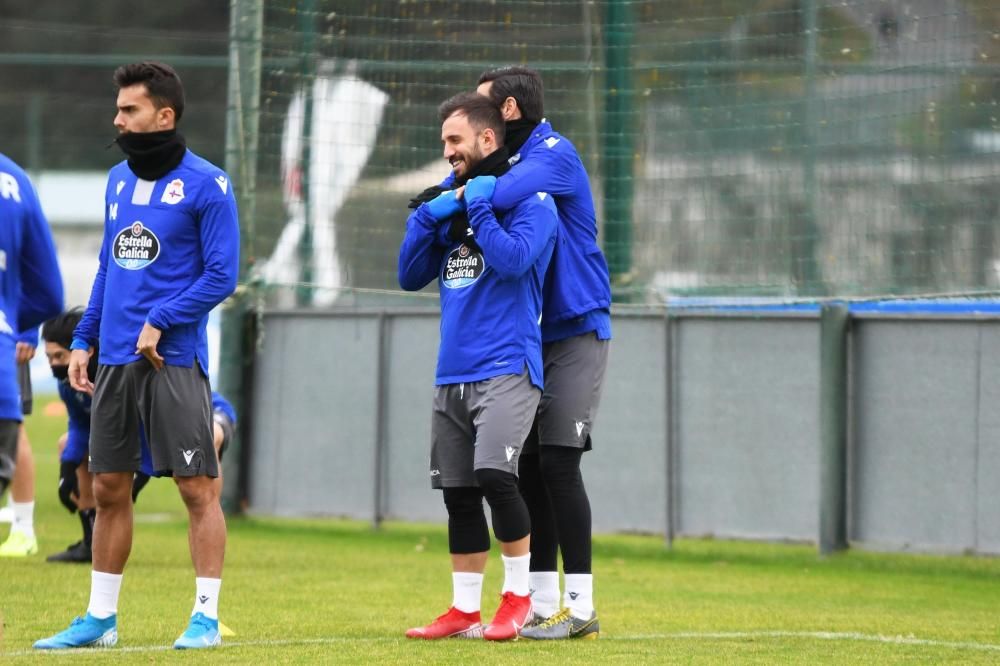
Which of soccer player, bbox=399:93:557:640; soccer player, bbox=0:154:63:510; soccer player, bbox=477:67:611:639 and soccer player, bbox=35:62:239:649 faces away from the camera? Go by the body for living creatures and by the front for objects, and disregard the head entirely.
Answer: soccer player, bbox=0:154:63:510

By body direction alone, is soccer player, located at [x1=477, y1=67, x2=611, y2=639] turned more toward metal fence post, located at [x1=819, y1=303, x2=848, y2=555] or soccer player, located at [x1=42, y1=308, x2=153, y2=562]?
the soccer player

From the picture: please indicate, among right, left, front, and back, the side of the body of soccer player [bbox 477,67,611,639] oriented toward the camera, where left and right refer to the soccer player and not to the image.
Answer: left

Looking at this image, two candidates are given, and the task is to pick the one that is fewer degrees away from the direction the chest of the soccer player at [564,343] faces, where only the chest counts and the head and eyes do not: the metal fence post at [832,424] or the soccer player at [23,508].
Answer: the soccer player

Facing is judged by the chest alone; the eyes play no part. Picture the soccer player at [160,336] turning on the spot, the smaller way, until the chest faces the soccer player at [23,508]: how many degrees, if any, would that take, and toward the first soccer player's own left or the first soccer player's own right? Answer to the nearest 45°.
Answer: approximately 135° to the first soccer player's own right

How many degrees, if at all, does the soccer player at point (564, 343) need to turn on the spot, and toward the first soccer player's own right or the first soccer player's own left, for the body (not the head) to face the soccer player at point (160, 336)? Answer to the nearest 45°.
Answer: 0° — they already face them

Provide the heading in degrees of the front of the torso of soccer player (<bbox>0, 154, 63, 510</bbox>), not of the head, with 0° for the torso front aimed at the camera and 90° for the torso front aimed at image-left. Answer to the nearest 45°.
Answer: approximately 180°

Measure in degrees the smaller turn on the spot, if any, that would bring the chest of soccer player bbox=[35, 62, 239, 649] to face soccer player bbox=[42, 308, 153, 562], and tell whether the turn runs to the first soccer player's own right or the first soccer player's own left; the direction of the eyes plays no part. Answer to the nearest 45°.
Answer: approximately 135° to the first soccer player's own right

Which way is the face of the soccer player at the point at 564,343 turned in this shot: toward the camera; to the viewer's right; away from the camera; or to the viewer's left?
to the viewer's left
